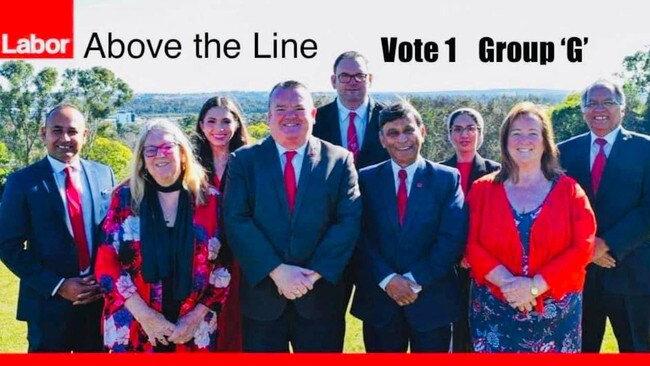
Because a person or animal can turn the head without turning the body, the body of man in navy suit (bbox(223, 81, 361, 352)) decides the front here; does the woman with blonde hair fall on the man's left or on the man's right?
on the man's right

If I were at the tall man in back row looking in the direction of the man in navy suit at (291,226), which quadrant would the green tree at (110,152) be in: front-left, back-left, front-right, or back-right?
back-right

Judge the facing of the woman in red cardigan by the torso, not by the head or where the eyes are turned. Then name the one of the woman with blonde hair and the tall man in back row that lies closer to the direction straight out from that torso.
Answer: the woman with blonde hair

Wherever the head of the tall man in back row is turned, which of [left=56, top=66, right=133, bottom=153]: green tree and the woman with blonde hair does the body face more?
the woman with blonde hair

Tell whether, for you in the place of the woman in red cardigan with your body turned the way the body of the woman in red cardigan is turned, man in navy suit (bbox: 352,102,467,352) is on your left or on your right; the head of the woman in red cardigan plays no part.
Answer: on your right

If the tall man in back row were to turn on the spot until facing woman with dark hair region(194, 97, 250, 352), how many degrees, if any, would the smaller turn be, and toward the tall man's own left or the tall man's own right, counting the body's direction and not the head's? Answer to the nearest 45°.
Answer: approximately 45° to the tall man's own right

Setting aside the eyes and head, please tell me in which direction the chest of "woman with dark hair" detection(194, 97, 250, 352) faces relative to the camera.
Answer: toward the camera

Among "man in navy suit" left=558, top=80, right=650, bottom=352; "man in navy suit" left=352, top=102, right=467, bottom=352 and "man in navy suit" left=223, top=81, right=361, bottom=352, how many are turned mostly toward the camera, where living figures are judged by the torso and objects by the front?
3

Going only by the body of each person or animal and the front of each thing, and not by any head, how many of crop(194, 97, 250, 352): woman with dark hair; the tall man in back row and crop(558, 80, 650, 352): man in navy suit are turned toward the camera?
3

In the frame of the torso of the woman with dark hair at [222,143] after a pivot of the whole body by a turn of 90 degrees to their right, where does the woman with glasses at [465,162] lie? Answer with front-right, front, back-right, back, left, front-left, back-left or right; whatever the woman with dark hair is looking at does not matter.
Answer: back

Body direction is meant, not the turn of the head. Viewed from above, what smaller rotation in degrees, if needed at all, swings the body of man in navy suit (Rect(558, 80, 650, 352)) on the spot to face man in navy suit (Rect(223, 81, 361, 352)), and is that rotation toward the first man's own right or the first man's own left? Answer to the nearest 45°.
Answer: approximately 45° to the first man's own right

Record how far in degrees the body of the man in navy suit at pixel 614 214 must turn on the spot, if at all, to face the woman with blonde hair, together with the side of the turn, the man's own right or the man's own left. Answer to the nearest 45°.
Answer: approximately 45° to the man's own right

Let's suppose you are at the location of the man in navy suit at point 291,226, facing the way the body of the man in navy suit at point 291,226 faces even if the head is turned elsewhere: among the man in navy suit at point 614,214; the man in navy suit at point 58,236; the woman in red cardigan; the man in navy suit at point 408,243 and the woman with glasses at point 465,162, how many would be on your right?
1

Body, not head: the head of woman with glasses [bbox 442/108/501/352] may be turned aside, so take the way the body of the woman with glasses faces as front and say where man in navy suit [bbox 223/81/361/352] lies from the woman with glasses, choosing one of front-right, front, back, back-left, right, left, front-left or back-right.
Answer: front-right

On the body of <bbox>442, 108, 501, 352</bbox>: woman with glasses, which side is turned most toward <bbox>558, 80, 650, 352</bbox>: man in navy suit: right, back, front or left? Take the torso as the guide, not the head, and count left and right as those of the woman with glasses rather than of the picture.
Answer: left
